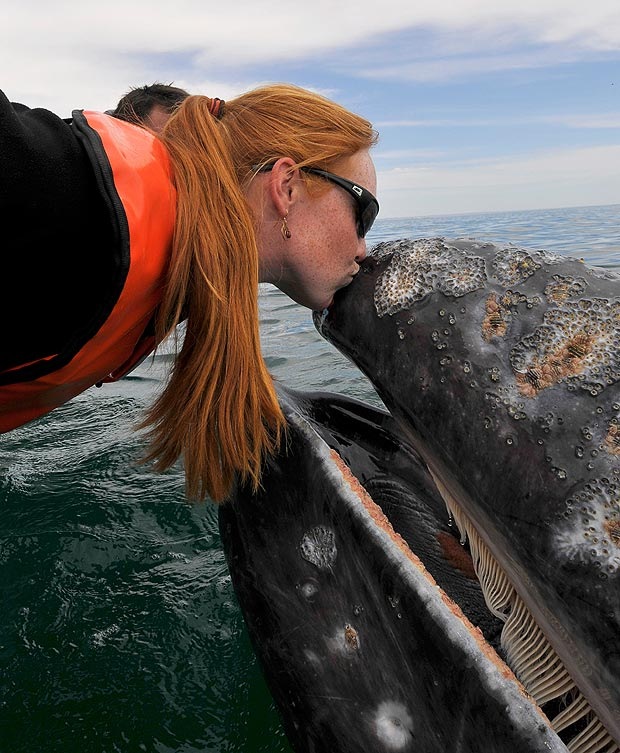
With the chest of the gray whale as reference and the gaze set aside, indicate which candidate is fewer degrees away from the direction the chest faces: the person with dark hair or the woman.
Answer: the woman

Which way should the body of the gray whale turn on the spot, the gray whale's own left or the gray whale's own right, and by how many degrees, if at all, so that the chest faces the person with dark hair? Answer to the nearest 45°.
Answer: approximately 45° to the gray whale's own right

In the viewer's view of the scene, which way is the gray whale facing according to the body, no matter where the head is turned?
to the viewer's left

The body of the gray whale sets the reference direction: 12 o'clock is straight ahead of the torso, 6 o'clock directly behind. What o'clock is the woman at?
The woman is roughly at 12 o'clock from the gray whale.
